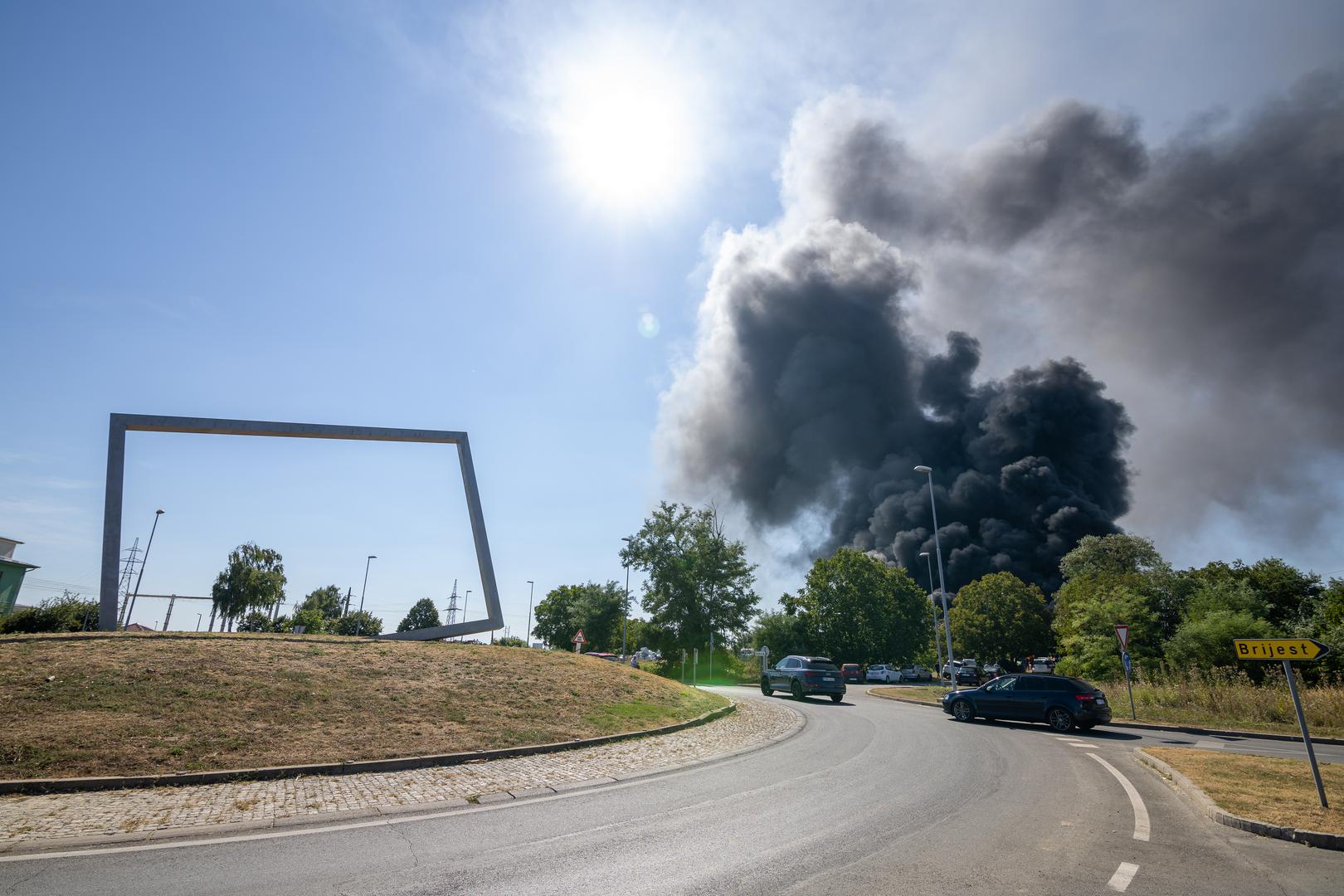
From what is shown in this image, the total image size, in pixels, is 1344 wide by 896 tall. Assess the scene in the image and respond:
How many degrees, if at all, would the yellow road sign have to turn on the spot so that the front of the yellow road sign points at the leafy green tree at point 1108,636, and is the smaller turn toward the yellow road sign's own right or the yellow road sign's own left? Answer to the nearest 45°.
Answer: approximately 180°

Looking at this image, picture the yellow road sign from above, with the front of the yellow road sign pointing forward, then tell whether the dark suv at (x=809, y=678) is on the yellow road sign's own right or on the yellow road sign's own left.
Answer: on the yellow road sign's own right

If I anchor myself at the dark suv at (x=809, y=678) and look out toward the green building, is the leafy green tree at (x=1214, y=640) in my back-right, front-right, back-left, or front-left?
back-right

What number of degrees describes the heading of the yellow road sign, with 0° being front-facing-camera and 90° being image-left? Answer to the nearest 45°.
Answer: approximately 0°

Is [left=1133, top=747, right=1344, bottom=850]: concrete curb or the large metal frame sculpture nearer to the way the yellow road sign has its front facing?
the concrete curb

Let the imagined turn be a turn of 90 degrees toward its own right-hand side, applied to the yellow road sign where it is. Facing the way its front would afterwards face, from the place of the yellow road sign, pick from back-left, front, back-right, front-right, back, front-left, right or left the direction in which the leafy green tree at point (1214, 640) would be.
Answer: right
